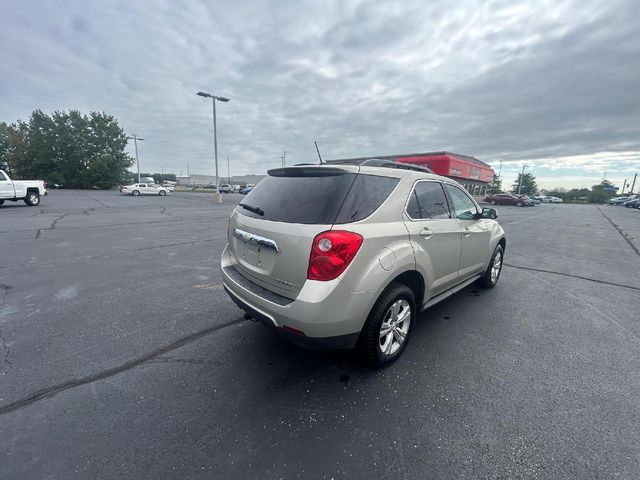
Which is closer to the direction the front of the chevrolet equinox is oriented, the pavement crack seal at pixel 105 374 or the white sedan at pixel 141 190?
the white sedan

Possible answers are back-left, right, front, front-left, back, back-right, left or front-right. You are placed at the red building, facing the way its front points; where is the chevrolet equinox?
front-right

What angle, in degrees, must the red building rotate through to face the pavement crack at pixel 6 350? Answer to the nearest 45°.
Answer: approximately 45° to its right

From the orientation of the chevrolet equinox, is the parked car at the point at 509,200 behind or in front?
in front

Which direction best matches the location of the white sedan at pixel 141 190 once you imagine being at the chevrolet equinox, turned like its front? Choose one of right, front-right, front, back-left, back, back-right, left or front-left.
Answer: left

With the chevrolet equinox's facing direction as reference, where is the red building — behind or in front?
in front

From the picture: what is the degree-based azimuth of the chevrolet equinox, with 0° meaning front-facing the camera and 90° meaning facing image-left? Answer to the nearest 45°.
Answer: approximately 225°

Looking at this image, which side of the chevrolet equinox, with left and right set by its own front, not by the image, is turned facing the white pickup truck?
left

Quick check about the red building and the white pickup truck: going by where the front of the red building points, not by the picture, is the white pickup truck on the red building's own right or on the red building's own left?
on the red building's own right
